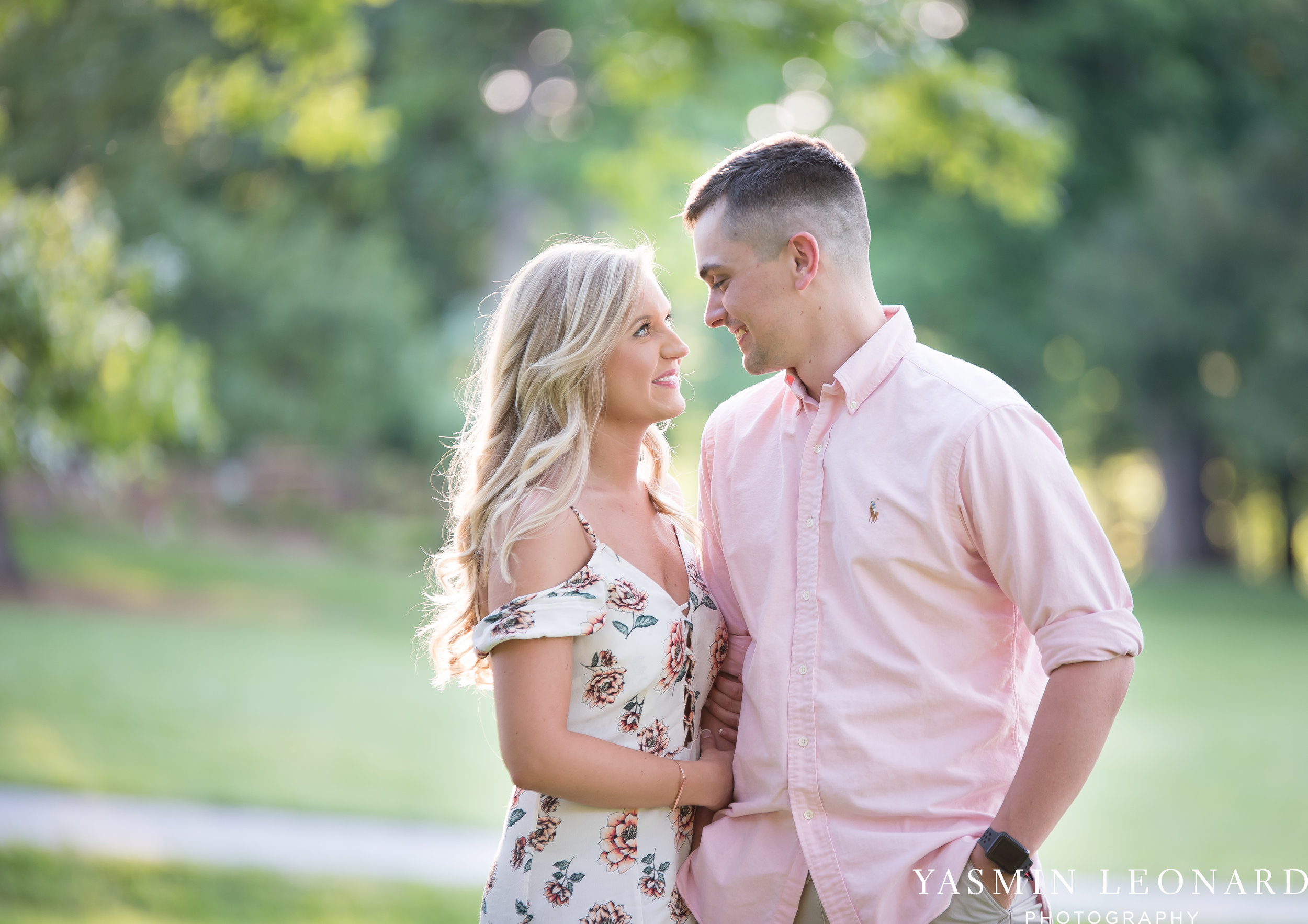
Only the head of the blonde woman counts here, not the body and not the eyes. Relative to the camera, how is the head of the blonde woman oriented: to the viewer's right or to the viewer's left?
to the viewer's right

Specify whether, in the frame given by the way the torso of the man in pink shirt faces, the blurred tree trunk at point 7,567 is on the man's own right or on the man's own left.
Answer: on the man's own right

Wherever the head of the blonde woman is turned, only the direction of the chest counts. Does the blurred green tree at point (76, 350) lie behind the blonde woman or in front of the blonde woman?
behind

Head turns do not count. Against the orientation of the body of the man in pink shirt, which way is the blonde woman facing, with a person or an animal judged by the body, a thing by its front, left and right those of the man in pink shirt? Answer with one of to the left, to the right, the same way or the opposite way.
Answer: to the left

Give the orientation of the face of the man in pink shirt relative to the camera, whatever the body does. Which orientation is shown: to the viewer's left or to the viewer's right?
to the viewer's left

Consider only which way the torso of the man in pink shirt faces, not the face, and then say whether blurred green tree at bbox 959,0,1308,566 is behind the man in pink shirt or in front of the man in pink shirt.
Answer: behind
